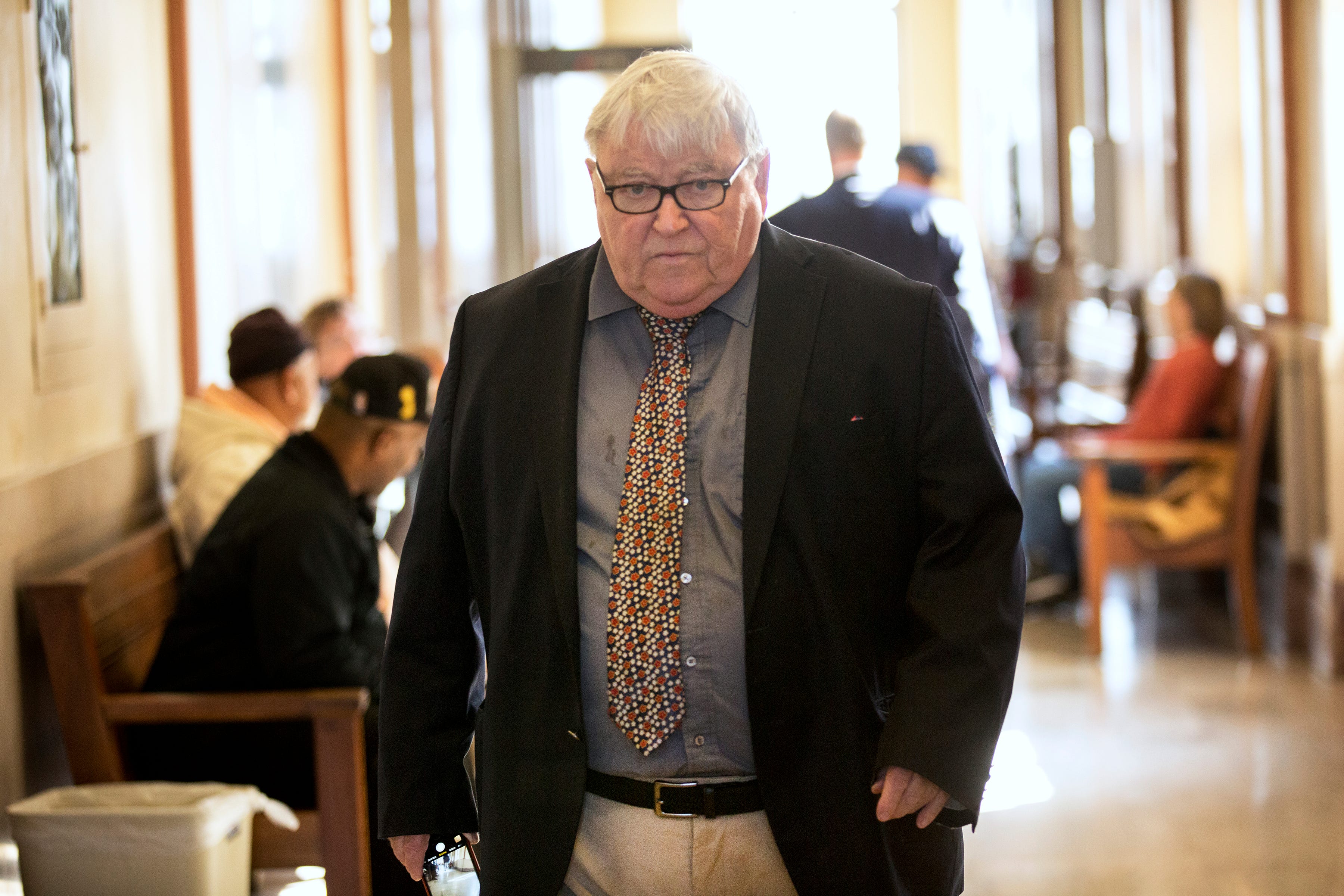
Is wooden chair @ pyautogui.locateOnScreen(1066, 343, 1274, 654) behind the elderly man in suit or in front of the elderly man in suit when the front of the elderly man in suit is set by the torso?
behind

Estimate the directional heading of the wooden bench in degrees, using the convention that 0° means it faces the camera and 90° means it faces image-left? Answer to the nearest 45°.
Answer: approximately 270°

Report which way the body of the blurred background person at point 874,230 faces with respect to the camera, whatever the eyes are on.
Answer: away from the camera

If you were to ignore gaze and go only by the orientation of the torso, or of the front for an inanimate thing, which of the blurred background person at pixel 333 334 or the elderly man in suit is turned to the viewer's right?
the blurred background person

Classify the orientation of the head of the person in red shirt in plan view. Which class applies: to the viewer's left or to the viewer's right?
to the viewer's left

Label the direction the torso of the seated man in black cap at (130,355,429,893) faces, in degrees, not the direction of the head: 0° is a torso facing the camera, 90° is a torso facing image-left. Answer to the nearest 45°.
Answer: approximately 270°

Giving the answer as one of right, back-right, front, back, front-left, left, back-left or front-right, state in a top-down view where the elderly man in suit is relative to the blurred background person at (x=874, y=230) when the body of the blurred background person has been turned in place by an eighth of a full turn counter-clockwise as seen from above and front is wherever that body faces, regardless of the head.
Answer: back-left

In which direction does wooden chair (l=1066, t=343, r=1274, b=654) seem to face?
to the viewer's left

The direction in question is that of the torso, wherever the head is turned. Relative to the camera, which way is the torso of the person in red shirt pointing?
to the viewer's left

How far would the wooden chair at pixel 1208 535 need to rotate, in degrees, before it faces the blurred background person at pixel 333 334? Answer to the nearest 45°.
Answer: approximately 45° to its left
